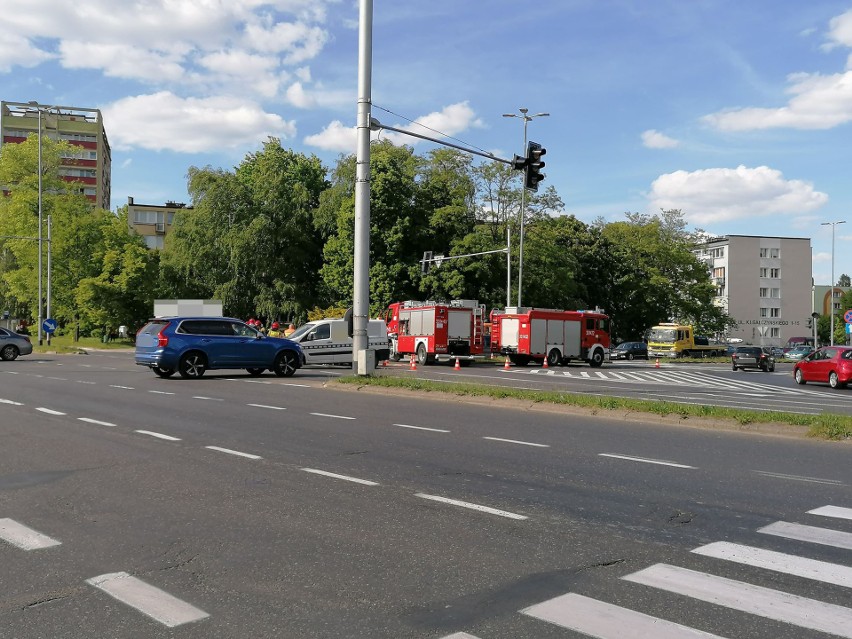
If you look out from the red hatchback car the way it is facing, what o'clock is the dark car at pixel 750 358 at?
The dark car is roughly at 1 o'clock from the red hatchback car.

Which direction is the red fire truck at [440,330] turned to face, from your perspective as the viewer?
facing away from the viewer and to the left of the viewer

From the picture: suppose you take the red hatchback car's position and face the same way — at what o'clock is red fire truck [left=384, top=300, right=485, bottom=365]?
The red fire truck is roughly at 11 o'clock from the red hatchback car.

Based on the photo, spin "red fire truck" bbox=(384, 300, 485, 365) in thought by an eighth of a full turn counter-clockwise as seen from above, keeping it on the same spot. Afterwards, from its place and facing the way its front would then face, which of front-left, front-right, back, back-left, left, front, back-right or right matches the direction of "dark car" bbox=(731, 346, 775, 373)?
back

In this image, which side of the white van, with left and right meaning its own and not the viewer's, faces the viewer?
left

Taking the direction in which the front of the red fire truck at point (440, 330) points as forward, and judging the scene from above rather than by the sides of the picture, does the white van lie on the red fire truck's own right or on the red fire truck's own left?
on the red fire truck's own left

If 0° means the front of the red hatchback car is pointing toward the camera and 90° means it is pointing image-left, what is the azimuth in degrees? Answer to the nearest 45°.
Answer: approximately 135°

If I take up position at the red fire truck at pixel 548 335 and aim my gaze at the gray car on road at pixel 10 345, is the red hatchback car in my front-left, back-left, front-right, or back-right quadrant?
back-left
